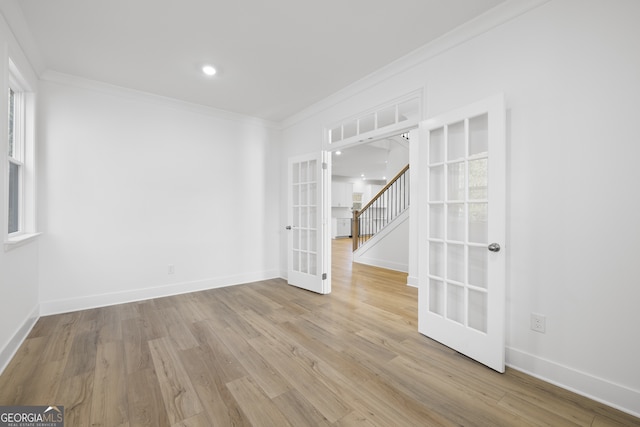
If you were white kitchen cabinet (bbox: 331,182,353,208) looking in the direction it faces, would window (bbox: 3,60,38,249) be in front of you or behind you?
in front

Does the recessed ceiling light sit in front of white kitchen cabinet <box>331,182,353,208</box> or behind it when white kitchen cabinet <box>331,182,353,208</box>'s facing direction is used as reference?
in front

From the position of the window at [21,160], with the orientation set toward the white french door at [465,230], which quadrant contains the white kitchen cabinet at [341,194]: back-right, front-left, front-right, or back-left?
front-left

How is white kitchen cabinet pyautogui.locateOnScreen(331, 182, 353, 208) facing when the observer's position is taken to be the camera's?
facing the viewer and to the left of the viewer

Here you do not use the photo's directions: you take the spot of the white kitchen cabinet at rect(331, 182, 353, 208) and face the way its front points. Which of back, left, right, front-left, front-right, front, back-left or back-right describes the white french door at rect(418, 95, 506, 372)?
front-left
